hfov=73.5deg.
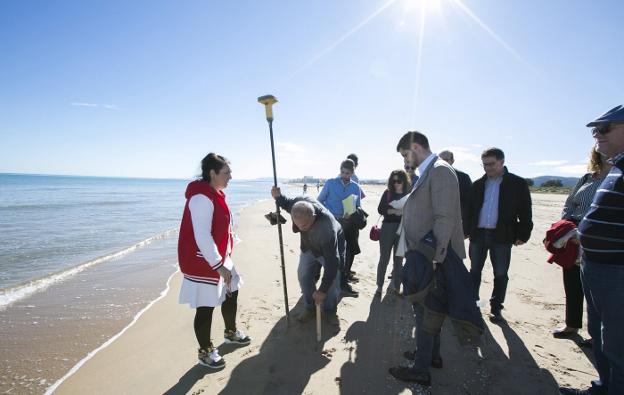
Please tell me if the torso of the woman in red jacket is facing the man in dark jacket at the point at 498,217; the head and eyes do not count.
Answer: yes

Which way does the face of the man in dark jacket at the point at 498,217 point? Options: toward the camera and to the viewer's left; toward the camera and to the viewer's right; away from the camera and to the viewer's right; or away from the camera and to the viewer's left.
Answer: toward the camera and to the viewer's left

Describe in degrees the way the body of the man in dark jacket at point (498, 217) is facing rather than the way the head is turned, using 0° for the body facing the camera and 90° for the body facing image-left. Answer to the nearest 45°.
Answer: approximately 45°

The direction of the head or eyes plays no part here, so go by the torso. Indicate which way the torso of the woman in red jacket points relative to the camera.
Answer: to the viewer's right

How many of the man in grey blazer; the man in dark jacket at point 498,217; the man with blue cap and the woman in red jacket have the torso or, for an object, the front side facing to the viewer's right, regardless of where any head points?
1

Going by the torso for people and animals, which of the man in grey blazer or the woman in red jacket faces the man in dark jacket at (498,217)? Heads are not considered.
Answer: the woman in red jacket

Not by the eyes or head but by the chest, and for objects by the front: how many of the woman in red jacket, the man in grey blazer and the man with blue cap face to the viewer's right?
1

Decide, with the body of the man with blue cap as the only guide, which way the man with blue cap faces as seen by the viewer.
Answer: to the viewer's left

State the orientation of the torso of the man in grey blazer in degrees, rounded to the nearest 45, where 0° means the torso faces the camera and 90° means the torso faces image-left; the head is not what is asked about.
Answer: approximately 90°

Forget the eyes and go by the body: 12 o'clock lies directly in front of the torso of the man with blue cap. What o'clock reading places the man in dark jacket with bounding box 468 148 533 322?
The man in dark jacket is roughly at 2 o'clock from the man with blue cap.

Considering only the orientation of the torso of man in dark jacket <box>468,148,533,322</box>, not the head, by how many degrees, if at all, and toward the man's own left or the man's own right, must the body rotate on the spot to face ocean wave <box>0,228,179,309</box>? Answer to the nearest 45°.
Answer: approximately 45° to the man's own right
